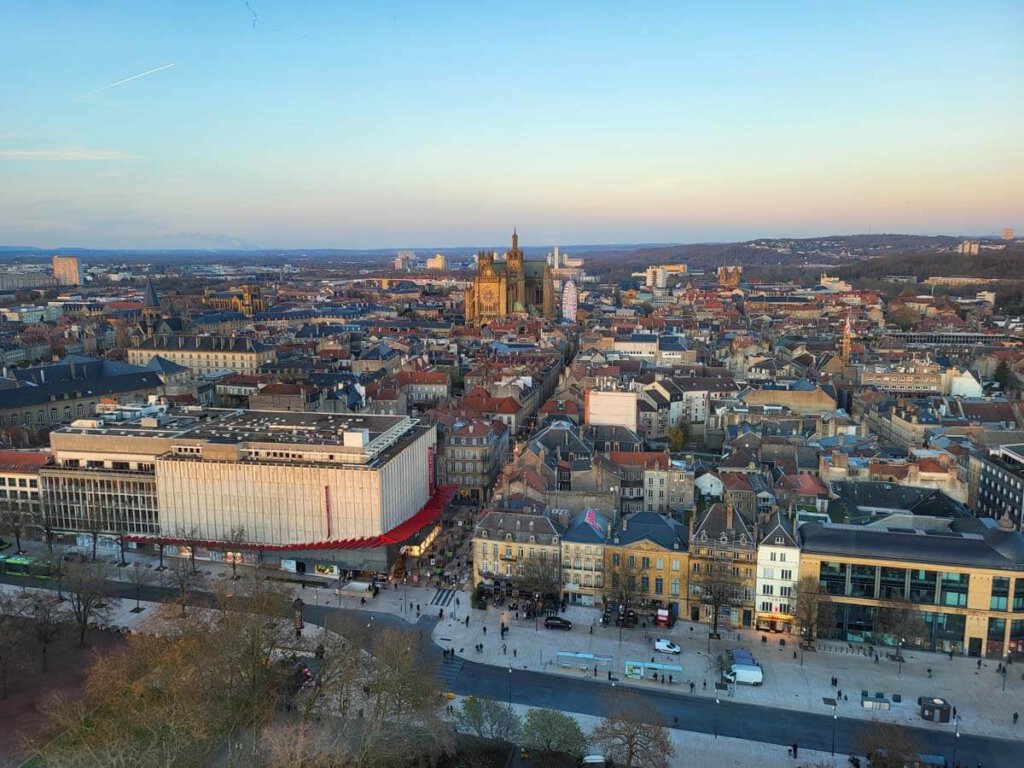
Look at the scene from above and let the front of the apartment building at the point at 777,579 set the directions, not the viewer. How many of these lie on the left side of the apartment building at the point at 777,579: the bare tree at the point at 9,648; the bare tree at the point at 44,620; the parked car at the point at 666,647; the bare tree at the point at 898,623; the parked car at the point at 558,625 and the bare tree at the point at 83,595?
1

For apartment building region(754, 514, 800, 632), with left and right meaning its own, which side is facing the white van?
front

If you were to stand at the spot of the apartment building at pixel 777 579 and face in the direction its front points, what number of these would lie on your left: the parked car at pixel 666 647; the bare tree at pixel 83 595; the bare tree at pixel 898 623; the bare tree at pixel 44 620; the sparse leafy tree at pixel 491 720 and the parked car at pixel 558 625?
1

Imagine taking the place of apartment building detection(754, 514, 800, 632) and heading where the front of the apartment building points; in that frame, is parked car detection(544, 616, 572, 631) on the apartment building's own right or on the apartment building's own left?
on the apartment building's own right

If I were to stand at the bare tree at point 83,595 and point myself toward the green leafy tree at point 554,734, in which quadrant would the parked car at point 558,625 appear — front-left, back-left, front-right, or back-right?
front-left

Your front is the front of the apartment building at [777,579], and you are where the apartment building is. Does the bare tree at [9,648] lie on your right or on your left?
on your right

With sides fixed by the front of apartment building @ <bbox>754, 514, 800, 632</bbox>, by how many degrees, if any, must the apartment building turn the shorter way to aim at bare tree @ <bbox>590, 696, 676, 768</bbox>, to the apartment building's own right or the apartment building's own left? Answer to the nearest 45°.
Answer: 0° — it already faces it

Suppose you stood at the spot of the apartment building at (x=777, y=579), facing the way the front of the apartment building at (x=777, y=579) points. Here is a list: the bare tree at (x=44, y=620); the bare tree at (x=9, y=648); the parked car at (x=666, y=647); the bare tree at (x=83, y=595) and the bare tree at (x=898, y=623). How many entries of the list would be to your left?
1

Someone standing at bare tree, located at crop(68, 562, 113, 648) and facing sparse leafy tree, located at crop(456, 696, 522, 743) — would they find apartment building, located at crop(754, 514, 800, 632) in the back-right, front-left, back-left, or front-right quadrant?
front-left

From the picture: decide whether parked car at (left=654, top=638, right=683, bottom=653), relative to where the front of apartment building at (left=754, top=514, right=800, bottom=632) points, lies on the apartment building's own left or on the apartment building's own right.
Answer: on the apartment building's own right

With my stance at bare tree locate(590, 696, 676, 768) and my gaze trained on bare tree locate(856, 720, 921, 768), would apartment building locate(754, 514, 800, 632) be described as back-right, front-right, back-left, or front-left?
front-left

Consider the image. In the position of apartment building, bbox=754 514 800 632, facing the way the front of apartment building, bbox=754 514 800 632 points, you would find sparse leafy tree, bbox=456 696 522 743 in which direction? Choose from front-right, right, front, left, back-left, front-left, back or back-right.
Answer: front-right

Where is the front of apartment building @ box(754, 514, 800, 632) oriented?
toward the camera

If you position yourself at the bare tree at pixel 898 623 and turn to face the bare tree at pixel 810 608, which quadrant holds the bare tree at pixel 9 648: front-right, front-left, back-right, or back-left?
front-left

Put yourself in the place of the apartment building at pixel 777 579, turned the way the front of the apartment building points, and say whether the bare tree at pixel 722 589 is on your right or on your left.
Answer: on your right

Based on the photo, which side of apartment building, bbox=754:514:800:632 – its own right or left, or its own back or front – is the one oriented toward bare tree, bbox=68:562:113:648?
right

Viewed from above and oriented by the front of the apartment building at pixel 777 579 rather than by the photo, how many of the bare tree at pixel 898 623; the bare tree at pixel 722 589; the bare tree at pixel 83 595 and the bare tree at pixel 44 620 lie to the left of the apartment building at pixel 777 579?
1

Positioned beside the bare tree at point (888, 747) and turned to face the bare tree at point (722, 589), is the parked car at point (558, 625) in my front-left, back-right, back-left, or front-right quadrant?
front-left

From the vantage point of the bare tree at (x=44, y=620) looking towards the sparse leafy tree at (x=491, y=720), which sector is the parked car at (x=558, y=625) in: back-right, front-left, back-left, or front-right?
front-left

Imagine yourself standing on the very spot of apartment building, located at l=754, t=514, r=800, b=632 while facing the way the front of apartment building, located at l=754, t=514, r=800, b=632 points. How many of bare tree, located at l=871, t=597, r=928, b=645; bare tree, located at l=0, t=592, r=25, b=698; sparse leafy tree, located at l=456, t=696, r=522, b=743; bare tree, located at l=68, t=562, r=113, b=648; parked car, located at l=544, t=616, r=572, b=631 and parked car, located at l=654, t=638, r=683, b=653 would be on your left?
1
